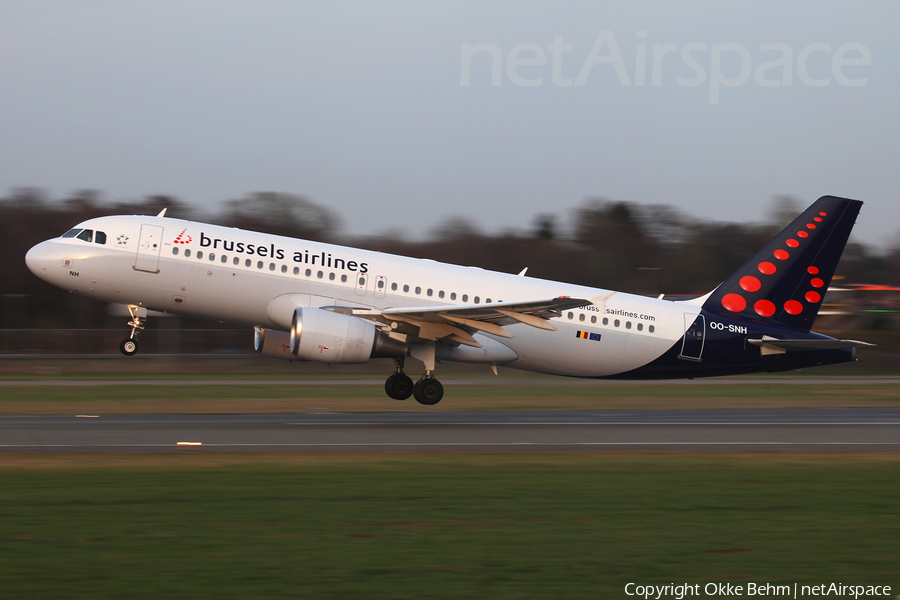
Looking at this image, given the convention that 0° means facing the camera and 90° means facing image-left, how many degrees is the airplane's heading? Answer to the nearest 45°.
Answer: approximately 90°
